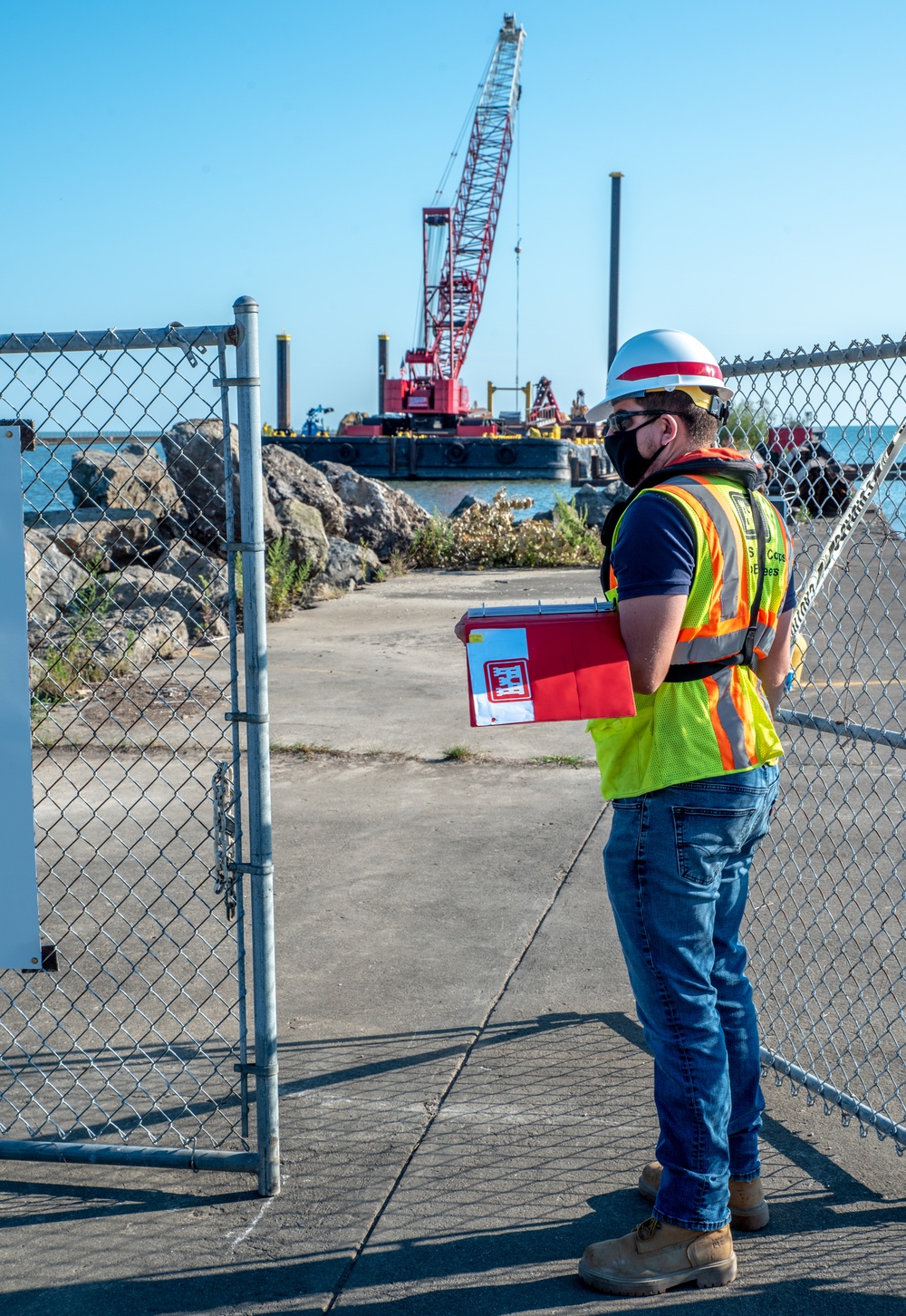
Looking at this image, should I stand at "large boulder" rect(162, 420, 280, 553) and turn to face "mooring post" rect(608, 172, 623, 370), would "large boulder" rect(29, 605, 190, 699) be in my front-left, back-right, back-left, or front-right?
back-right

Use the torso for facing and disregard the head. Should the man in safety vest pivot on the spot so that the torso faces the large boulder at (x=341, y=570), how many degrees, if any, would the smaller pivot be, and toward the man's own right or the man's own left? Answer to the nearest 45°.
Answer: approximately 45° to the man's own right

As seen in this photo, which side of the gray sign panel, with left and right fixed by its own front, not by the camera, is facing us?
front

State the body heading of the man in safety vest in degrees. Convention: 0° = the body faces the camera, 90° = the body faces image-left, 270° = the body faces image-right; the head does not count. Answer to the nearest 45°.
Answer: approximately 135°

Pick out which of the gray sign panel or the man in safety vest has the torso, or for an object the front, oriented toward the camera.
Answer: the gray sign panel

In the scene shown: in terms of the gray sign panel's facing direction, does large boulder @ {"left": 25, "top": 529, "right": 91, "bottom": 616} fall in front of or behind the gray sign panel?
behind

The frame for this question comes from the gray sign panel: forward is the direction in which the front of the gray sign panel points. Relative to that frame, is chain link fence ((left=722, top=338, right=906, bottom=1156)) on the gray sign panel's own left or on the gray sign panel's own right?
on the gray sign panel's own left

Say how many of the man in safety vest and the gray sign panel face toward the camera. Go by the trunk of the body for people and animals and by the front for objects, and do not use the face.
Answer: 1

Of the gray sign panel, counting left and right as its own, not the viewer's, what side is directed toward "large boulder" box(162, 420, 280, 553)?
back

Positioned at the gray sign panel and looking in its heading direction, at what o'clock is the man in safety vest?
The man in safety vest is roughly at 10 o'clock from the gray sign panel.

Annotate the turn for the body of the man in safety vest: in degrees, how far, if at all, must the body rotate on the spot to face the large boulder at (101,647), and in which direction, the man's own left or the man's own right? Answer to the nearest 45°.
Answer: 0° — they already face it

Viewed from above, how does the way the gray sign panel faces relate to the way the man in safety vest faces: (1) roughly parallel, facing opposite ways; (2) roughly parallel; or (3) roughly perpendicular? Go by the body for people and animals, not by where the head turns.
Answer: roughly parallel, facing opposite ways

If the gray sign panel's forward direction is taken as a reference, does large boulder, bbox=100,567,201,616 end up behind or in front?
behind

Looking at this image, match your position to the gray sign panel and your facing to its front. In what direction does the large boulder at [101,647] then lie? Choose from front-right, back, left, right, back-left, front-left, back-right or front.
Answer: back

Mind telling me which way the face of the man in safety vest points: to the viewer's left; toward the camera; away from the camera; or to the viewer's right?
to the viewer's left
